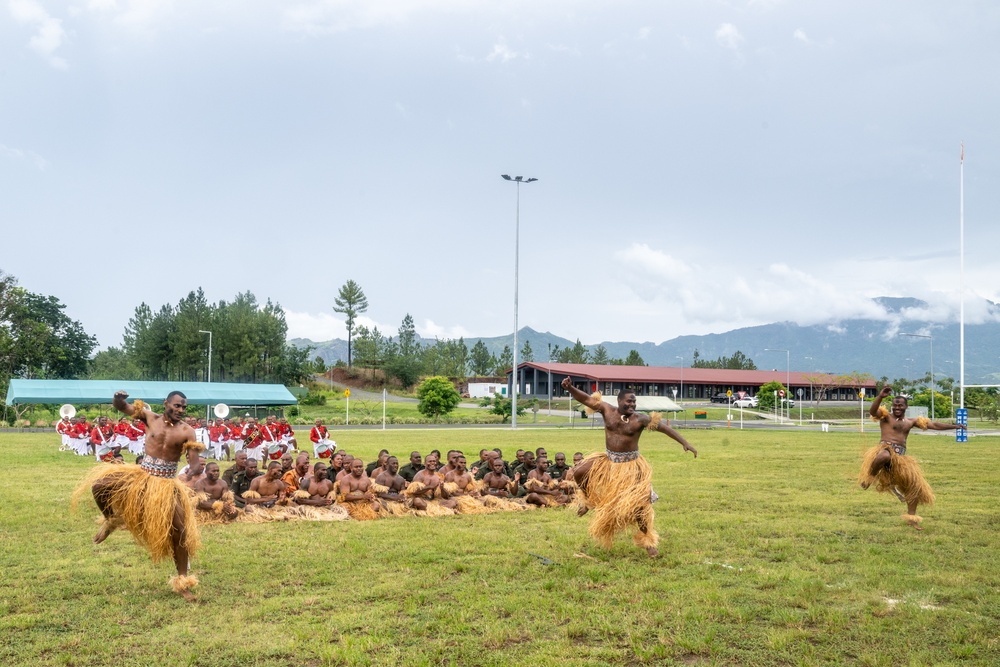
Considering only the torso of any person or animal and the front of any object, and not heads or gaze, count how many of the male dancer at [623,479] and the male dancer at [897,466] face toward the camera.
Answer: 2

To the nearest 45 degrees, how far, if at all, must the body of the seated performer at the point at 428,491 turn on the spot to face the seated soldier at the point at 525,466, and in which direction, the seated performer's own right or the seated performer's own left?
approximately 90° to the seated performer's own left

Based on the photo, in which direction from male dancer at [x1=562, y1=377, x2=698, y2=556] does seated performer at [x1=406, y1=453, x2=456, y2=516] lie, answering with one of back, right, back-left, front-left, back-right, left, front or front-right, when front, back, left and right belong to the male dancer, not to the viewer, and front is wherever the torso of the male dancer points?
back-right

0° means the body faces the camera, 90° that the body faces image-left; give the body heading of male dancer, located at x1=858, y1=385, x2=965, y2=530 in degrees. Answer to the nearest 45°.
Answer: approximately 0°

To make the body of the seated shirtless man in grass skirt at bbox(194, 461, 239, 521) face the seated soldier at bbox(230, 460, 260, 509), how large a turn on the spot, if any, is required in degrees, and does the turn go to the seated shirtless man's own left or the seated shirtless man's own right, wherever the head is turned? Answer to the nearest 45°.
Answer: approximately 135° to the seated shirtless man's own left

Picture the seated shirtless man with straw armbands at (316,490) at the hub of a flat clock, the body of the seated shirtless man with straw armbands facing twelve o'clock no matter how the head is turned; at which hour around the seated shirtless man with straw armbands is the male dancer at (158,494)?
The male dancer is roughly at 2 o'clock from the seated shirtless man with straw armbands.

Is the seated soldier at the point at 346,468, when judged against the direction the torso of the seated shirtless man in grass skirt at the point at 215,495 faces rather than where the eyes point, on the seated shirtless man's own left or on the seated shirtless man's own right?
on the seated shirtless man's own left

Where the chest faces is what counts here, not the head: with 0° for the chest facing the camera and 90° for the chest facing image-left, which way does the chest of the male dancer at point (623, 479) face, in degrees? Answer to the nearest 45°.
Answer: approximately 0°

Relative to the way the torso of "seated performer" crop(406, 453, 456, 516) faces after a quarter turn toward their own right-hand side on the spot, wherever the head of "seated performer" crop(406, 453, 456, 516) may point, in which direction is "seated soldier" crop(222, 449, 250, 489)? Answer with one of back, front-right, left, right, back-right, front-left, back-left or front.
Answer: front-right
